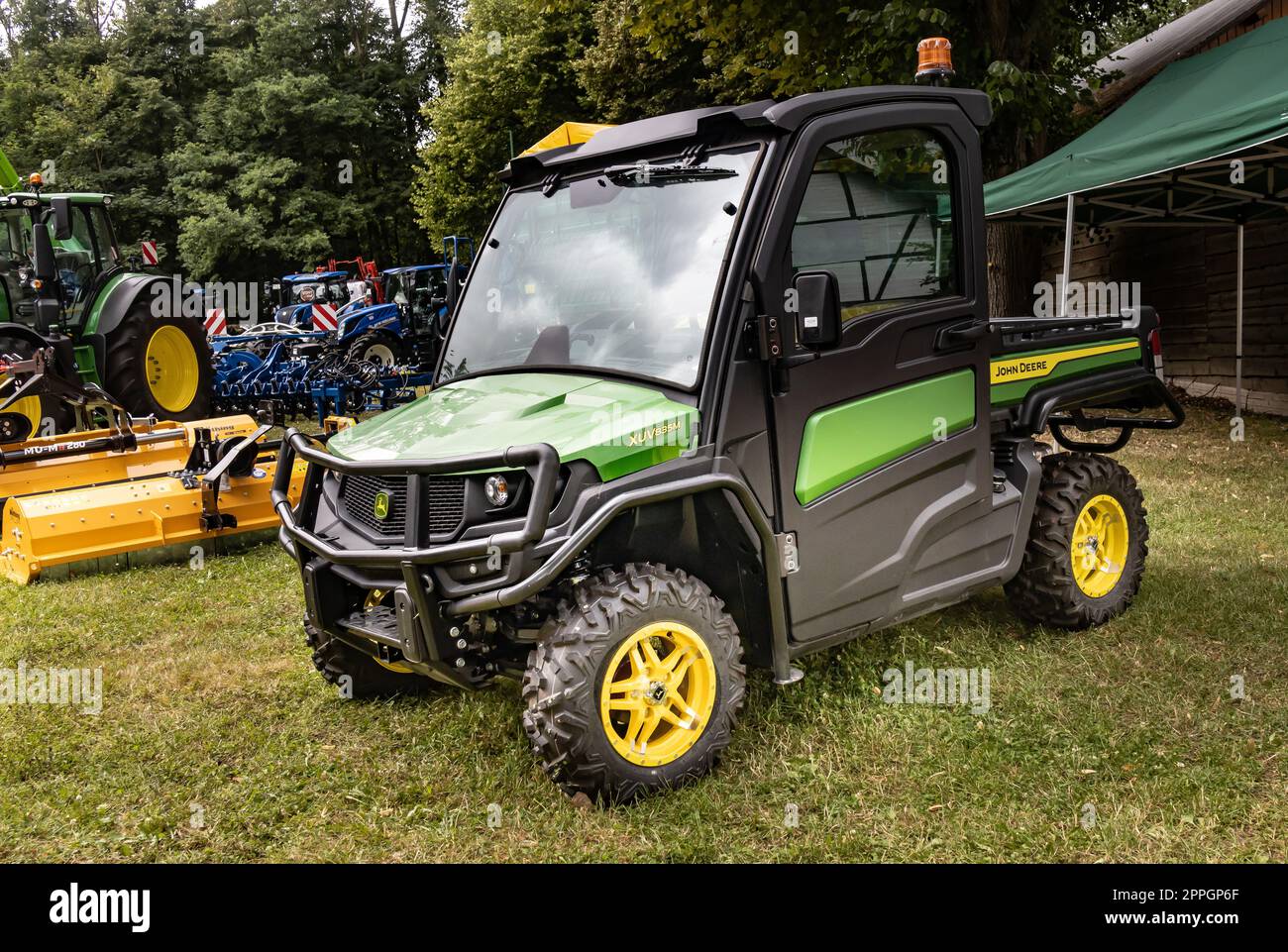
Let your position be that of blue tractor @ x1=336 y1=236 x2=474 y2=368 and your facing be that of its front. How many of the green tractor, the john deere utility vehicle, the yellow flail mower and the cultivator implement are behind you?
0

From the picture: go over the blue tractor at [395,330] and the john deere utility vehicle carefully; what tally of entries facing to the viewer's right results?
0

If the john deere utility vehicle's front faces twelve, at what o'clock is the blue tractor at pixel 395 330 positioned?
The blue tractor is roughly at 4 o'clock from the john deere utility vehicle.

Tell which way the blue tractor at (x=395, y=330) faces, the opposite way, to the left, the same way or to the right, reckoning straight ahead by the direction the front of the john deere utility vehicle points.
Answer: the same way

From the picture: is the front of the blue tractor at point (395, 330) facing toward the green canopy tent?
no

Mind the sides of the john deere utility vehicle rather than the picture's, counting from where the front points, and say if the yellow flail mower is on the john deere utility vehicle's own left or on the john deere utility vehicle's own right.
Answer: on the john deere utility vehicle's own right

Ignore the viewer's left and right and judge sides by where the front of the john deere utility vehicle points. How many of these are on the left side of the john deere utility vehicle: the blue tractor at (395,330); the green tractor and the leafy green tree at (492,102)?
0

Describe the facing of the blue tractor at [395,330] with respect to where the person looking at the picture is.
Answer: facing the viewer and to the left of the viewer

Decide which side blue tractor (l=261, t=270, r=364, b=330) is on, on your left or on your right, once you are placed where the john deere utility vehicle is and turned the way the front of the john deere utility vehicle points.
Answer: on your right

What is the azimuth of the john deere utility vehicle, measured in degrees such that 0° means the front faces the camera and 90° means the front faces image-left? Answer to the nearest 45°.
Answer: approximately 45°

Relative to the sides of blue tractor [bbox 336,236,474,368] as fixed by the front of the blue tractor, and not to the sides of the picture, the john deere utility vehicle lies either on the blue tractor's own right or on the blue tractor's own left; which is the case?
on the blue tractor's own left

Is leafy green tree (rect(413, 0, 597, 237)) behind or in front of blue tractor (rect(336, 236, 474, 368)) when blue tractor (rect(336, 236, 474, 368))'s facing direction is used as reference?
behind

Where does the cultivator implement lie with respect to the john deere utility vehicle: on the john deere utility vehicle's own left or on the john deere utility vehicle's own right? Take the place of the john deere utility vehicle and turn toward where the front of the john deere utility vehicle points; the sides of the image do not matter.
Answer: on the john deere utility vehicle's own right

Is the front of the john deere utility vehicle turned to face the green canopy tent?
no

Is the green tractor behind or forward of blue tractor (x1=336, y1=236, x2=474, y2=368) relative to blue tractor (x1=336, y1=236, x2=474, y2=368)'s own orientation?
forward
